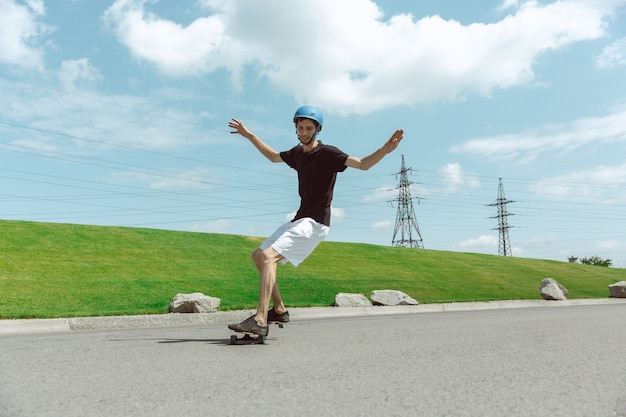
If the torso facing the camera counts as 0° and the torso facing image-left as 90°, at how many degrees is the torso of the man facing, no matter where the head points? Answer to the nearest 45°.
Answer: approximately 45°

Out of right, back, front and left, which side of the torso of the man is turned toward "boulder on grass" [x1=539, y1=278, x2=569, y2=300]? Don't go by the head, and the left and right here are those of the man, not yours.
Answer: back

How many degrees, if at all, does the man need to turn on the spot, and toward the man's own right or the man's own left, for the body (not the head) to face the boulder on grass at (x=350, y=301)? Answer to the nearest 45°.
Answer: approximately 135° to the man's own right

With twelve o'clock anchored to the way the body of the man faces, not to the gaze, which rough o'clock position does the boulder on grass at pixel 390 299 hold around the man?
The boulder on grass is roughly at 5 o'clock from the man.

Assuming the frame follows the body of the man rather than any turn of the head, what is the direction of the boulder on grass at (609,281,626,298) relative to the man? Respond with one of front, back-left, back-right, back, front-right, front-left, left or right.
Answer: back
